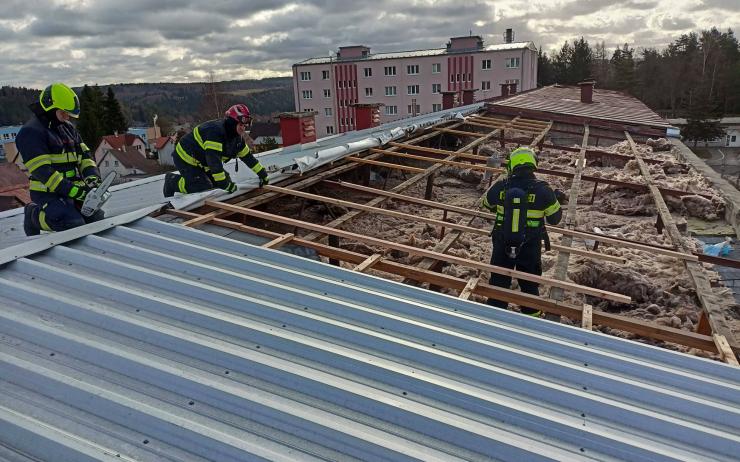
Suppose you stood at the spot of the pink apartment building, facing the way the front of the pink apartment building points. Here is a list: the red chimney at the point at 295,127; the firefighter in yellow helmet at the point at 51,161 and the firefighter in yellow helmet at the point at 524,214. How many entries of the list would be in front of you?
3

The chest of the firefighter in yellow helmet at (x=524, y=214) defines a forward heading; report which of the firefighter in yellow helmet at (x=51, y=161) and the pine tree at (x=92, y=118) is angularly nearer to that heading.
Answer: the pine tree

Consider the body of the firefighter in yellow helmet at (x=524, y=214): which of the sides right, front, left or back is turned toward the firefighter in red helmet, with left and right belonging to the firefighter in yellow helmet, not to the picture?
left

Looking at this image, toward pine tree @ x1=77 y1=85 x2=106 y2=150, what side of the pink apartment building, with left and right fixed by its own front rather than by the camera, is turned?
right

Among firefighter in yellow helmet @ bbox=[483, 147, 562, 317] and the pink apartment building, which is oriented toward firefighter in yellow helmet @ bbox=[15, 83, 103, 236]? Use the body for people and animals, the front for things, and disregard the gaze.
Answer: the pink apartment building

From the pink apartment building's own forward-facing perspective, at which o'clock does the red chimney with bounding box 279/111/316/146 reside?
The red chimney is roughly at 12 o'clock from the pink apartment building.

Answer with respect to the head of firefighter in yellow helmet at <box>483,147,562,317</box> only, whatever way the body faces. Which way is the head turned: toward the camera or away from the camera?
away from the camera

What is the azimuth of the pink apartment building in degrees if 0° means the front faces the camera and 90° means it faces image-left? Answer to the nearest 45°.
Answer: approximately 0°

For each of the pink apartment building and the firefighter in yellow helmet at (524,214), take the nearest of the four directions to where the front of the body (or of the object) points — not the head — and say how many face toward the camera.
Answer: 1

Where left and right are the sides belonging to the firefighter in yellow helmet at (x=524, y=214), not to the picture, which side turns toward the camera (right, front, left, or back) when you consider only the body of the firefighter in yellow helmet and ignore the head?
back
